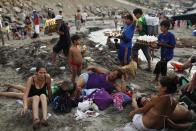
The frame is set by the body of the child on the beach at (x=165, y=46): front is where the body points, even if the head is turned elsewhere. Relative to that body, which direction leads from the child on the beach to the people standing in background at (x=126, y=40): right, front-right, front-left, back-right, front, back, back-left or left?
front-right

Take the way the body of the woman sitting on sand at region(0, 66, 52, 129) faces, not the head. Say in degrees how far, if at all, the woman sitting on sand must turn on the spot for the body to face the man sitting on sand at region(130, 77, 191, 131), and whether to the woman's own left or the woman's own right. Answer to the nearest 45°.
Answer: approximately 45° to the woman's own left

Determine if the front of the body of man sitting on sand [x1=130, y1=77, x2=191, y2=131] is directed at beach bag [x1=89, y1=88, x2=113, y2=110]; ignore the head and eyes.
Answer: yes

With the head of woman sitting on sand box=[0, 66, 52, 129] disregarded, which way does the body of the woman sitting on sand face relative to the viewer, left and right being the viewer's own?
facing the viewer

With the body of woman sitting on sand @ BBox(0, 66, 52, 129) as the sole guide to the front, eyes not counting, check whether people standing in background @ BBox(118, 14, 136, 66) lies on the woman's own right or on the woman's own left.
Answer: on the woman's own left

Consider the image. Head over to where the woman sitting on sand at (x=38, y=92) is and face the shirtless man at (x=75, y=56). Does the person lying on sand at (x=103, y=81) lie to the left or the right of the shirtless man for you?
right

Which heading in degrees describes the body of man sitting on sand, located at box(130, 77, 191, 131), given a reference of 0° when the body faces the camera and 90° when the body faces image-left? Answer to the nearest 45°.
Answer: approximately 135°

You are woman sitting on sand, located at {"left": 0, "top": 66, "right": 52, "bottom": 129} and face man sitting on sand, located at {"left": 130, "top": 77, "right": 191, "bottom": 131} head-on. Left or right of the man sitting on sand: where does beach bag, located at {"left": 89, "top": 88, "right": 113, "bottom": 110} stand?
left

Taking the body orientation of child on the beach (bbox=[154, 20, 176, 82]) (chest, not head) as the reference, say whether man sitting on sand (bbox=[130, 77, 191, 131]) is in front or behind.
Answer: in front
